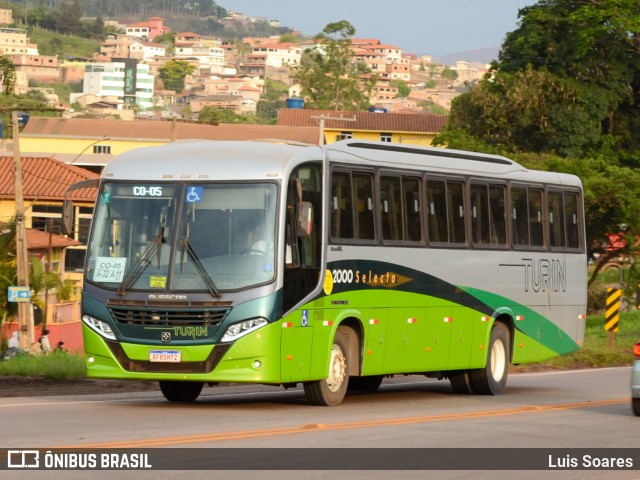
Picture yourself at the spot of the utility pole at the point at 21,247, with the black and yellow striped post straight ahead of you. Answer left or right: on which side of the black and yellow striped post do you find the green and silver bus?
right

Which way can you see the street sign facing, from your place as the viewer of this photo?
facing the viewer

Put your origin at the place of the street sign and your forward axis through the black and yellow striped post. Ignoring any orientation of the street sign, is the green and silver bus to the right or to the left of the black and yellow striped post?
right

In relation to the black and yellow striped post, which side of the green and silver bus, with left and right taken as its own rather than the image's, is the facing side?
back

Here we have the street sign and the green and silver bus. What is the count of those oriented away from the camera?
0

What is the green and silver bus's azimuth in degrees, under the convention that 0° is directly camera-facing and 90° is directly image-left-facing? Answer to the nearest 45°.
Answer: approximately 45°

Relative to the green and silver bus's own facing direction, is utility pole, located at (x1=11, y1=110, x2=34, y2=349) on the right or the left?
on its right

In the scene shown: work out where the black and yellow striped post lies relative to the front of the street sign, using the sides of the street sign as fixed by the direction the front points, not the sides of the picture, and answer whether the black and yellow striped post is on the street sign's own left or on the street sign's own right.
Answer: on the street sign's own left

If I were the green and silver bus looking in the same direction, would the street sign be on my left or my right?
on my right

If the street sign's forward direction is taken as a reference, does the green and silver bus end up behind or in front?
in front

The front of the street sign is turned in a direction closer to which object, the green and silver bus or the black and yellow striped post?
the green and silver bus
